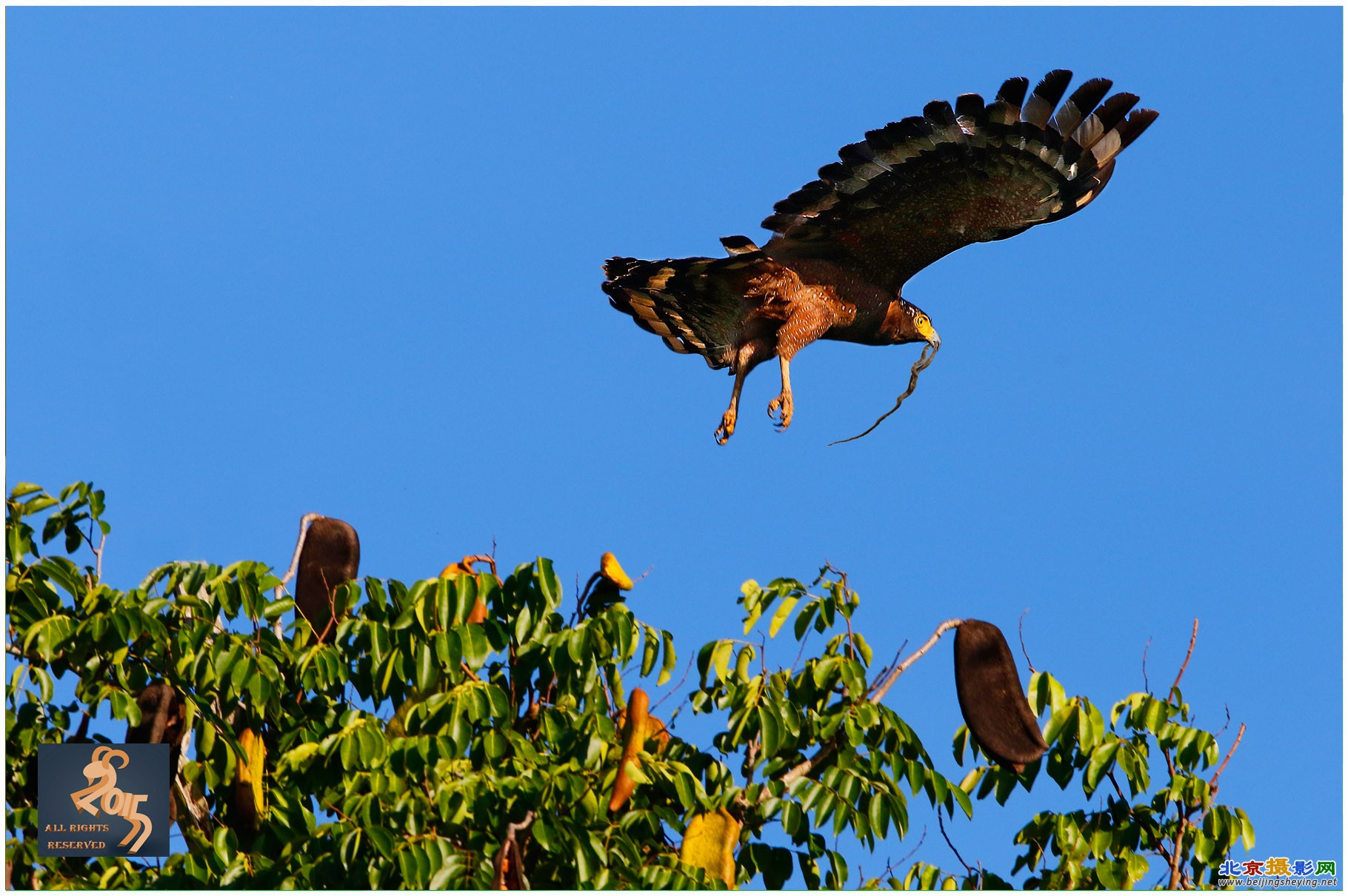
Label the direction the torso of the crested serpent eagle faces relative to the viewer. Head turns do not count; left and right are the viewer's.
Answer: facing to the right of the viewer

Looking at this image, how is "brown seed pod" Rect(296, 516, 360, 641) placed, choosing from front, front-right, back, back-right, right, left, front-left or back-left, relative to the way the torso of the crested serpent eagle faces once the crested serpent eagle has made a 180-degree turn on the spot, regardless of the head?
front
